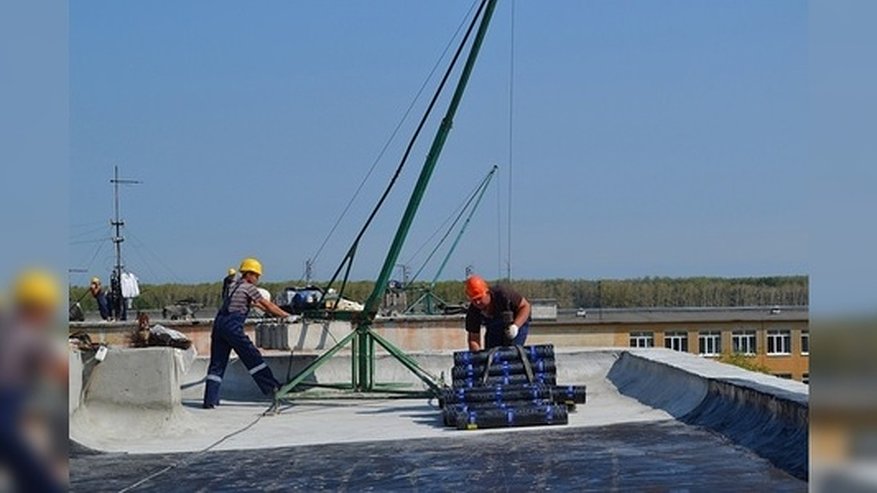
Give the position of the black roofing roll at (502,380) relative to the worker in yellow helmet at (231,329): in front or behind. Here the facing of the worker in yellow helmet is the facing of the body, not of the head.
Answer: in front

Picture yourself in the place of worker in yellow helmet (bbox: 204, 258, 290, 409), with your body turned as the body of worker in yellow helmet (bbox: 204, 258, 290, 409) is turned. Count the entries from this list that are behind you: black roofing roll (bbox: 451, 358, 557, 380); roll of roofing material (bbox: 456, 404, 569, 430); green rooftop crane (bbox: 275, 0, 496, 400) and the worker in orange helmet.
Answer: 0

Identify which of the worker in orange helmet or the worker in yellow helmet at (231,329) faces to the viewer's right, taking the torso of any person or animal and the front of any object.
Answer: the worker in yellow helmet

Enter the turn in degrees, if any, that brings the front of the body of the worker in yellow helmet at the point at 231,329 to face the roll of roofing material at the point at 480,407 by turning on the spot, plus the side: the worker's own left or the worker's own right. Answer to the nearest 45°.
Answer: approximately 45° to the worker's own right

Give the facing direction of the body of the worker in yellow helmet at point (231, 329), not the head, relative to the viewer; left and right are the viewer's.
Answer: facing to the right of the viewer

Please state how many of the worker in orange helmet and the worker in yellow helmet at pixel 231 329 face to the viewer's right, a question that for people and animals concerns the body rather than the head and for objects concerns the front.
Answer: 1

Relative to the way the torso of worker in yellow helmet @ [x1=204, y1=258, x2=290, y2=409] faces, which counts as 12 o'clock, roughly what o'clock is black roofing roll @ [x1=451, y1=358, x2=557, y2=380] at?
The black roofing roll is roughly at 1 o'clock from the worker in yellow helmet.

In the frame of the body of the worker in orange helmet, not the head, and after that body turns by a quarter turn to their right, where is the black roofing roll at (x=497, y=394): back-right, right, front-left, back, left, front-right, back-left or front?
back-left

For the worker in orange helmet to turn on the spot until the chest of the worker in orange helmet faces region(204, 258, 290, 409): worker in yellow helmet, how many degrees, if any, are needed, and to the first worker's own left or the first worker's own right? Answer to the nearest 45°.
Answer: approximately 45° to the first worker's own right

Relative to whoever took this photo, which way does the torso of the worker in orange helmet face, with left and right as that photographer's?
facing the viewer and to the left of the viewer

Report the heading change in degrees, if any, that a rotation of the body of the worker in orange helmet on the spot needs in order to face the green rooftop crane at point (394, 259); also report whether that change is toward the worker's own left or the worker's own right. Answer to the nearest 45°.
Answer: approximately 90° to the worker's own right

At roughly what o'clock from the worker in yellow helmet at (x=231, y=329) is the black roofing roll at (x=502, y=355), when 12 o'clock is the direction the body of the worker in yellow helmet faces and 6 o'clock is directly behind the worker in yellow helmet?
The black roofing roll is roughly at 1 o'clock from the worker in yellow helmet.

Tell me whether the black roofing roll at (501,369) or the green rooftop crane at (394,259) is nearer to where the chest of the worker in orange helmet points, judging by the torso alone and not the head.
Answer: the black roofing roll
